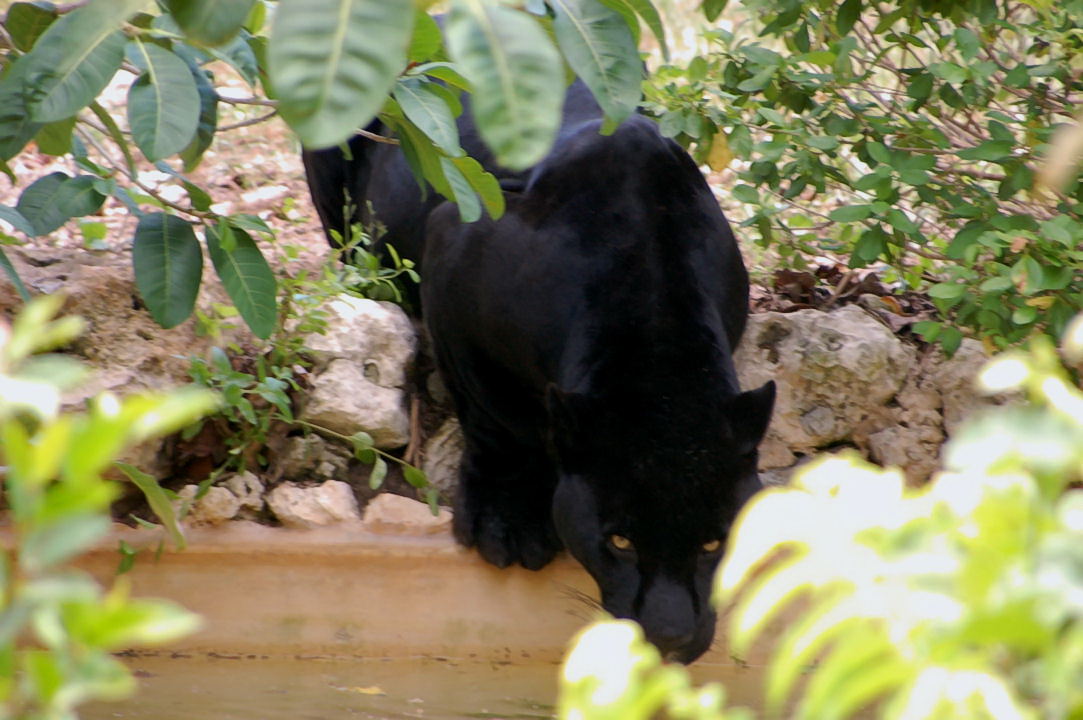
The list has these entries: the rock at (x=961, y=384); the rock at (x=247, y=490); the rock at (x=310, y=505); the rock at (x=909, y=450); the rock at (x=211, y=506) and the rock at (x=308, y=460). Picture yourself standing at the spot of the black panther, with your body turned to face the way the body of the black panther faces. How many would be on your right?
4

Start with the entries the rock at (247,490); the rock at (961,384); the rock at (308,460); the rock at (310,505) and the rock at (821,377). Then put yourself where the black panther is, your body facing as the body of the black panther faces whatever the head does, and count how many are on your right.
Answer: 3

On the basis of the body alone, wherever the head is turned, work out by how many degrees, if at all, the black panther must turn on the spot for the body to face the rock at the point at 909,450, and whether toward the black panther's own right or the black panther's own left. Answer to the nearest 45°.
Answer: approximately 90° to the black panther's own left

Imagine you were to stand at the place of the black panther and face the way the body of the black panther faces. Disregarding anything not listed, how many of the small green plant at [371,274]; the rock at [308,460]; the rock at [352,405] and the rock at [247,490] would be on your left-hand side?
0

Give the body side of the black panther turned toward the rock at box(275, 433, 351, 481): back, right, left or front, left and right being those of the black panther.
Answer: right

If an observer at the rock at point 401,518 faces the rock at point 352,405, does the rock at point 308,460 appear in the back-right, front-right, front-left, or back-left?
front-left

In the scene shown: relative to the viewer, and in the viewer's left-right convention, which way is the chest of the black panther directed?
facing the viewer

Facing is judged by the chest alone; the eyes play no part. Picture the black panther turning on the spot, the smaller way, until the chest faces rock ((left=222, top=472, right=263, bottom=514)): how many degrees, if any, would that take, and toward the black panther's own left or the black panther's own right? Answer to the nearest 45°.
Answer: approximately 90° to the black panther's own right

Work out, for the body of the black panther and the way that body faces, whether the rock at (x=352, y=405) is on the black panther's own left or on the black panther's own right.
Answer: on the black panther's own right

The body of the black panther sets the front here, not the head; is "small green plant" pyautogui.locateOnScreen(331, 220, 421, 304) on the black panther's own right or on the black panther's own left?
on the black panther's own right

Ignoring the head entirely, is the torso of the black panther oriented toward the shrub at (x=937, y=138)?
no

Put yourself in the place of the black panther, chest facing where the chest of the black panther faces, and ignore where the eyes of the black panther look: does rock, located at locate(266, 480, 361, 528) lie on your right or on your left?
on your right

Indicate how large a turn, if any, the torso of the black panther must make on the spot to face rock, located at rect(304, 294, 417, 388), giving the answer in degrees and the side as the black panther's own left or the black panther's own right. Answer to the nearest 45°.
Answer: approximately 135° to the black panther's own right
